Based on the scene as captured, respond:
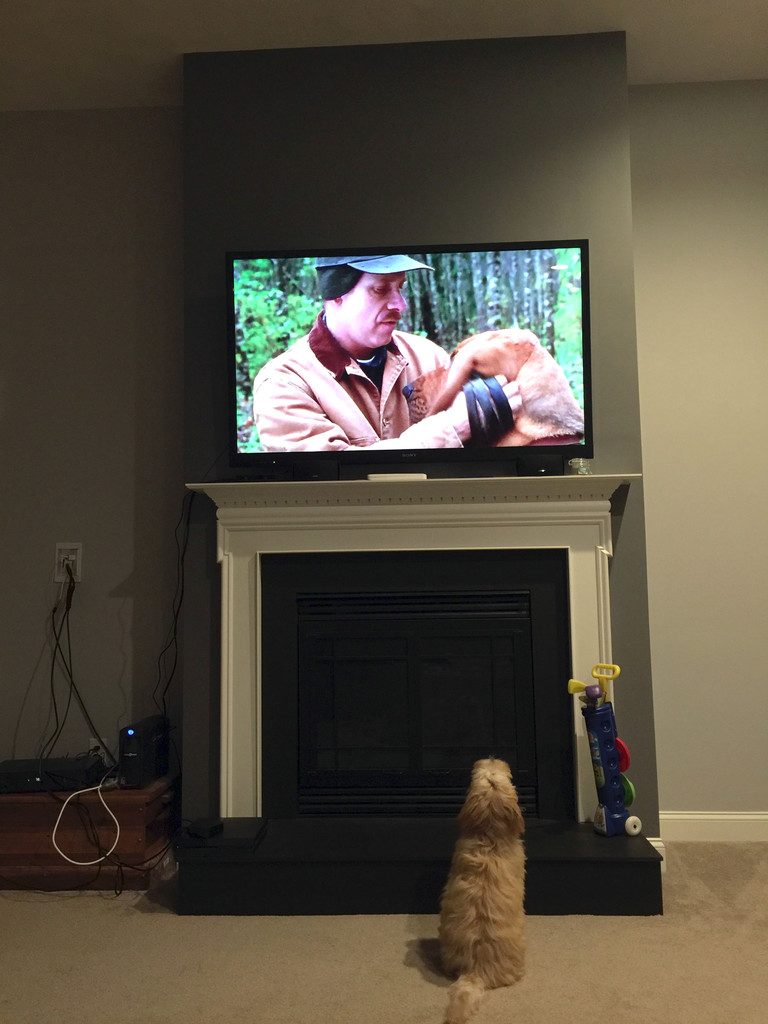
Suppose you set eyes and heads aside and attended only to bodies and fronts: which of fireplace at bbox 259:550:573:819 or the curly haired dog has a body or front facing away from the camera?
the curly haired dog

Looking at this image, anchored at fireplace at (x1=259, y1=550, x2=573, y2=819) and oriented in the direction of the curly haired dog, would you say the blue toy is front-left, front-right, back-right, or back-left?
front-left

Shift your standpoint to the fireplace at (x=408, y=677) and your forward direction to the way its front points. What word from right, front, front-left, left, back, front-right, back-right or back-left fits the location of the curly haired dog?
front

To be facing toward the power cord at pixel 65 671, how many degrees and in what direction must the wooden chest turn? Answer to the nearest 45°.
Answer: approximately 180°

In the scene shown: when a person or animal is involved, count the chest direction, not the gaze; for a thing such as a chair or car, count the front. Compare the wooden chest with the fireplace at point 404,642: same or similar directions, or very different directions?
same or similar directions

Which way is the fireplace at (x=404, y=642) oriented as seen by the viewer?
toward the camera

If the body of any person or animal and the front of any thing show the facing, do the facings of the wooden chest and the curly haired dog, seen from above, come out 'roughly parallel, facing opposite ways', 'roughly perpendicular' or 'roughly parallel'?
roughly parallel, facing opposite ways

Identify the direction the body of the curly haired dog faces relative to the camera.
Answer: away from the camera

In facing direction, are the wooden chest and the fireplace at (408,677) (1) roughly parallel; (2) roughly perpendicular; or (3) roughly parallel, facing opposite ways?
roughly parallel

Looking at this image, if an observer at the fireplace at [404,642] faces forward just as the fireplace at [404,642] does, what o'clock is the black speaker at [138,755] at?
The black speaker is roughly at 3 o'clock from the fireplace.

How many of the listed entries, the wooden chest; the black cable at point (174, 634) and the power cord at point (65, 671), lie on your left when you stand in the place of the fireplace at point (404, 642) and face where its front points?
0

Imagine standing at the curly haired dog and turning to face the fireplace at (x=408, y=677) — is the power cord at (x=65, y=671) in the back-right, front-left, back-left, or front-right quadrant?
front-left

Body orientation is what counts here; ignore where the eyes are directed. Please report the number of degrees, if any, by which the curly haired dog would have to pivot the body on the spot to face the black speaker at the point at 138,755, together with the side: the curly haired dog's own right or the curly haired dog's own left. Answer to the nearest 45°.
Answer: approximately 45° to the curly haired dog's own left

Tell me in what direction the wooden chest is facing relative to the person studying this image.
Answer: facing the viewer
